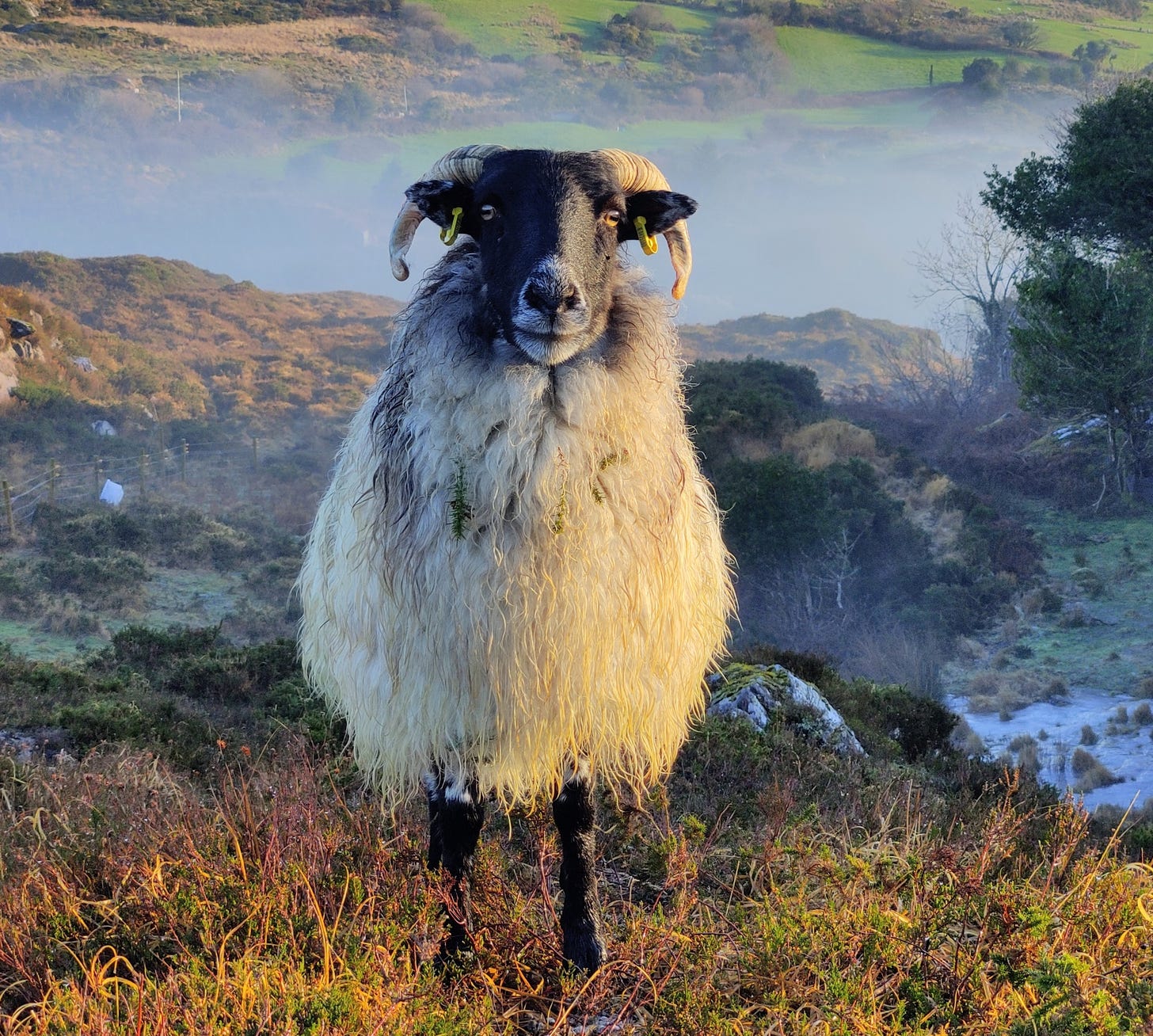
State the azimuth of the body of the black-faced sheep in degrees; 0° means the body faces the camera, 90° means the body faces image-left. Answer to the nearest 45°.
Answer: approximately 0°

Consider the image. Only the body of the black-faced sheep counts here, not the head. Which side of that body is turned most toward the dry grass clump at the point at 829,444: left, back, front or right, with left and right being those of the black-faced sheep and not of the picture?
back

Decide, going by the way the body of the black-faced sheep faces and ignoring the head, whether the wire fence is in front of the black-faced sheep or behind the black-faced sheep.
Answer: behind

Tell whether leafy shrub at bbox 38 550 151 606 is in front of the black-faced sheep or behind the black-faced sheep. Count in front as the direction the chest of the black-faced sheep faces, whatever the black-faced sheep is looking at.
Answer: behind
